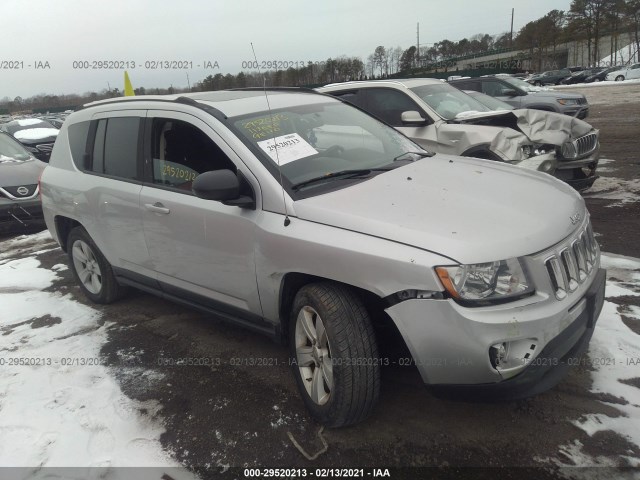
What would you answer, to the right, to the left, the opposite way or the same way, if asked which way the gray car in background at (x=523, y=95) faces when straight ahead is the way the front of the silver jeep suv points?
the same way

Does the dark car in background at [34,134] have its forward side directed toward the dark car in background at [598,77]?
no

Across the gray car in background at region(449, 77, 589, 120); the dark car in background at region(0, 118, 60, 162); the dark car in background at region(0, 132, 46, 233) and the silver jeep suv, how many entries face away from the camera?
0

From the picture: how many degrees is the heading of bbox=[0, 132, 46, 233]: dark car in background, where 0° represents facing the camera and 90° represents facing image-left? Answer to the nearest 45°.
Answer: approximately 315°

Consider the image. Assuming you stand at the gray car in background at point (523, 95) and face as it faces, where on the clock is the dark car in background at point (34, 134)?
the dark car in background at point (34, 134) is roughly at 4 o'clock from the gray car in background at point (523, 95).

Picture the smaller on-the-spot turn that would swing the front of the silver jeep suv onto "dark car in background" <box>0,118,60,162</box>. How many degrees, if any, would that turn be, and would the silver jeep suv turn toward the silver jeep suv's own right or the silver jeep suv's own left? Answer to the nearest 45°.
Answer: approximately 180°

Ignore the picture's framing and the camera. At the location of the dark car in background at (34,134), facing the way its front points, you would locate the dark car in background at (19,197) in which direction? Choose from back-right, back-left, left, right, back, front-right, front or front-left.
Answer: front-right

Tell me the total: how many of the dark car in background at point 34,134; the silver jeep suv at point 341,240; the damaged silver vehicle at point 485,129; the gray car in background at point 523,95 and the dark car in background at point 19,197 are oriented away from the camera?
0

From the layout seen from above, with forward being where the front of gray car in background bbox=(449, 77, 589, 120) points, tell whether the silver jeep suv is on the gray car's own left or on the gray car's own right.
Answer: on the gray car's own right

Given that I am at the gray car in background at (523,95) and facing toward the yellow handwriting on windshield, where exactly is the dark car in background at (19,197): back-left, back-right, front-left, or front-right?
front-right

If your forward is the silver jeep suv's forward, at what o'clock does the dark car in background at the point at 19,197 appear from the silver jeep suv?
The dark car in background is roughly at 6 o'clock from the silver jeep suv.

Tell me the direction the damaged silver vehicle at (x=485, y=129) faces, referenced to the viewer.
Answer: facing the viewer and to the right of the viewer
